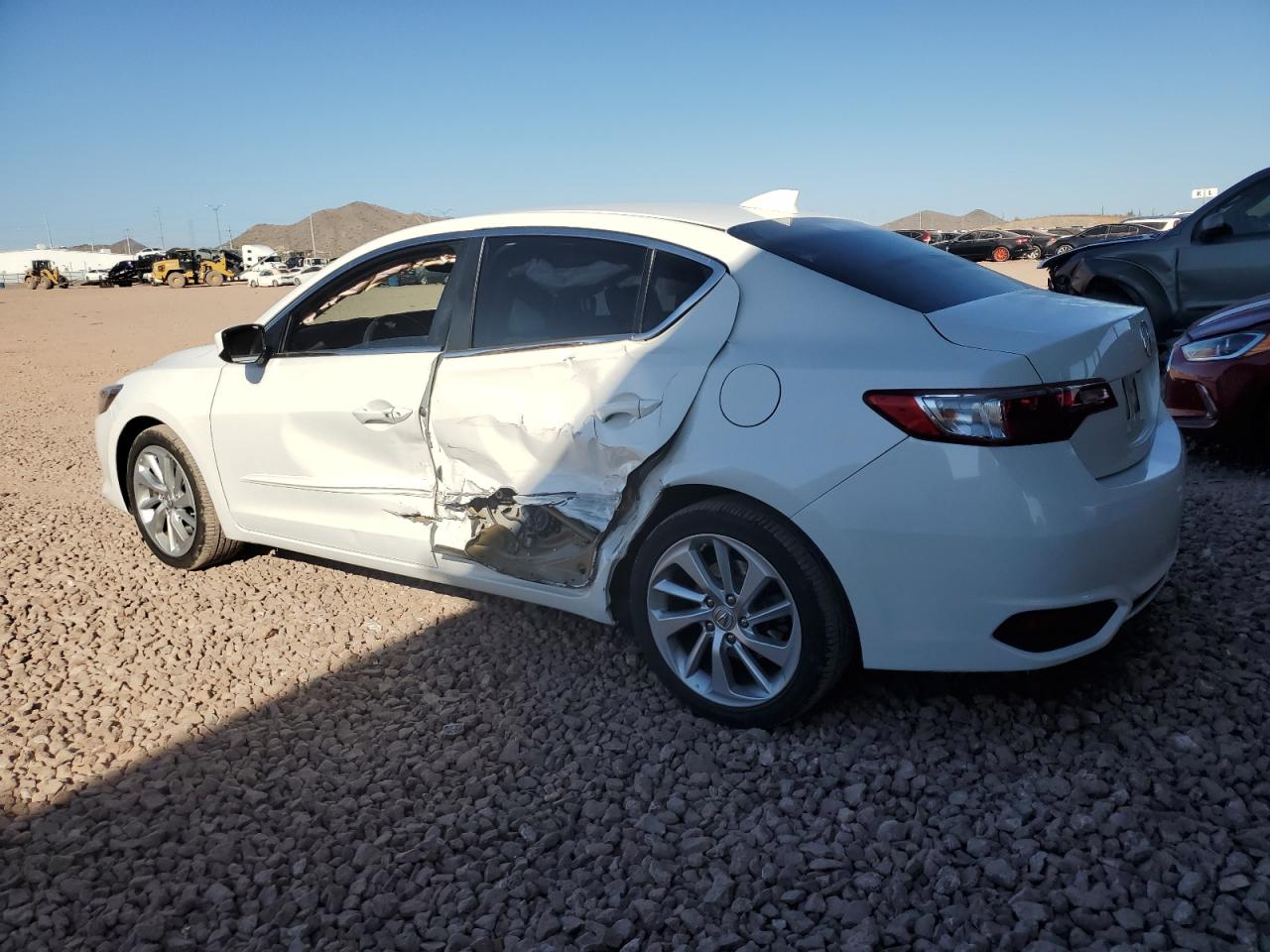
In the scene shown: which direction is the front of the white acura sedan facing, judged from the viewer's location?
facing away from the viewer and to the left of the viewer

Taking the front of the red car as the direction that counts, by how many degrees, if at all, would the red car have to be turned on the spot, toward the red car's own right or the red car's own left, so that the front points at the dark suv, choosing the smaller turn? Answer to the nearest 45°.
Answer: approximately 135° to the red car's own right

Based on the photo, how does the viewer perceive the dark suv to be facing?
facing to the left of the viewer

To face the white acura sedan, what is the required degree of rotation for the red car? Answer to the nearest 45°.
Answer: approximately 45° to its left

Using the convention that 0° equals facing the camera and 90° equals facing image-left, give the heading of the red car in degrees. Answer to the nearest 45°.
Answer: approximately 45°
